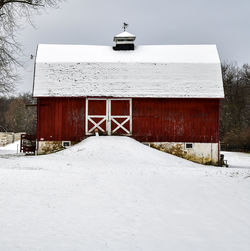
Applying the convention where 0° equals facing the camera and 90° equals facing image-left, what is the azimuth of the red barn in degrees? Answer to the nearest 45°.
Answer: approximately 0°
